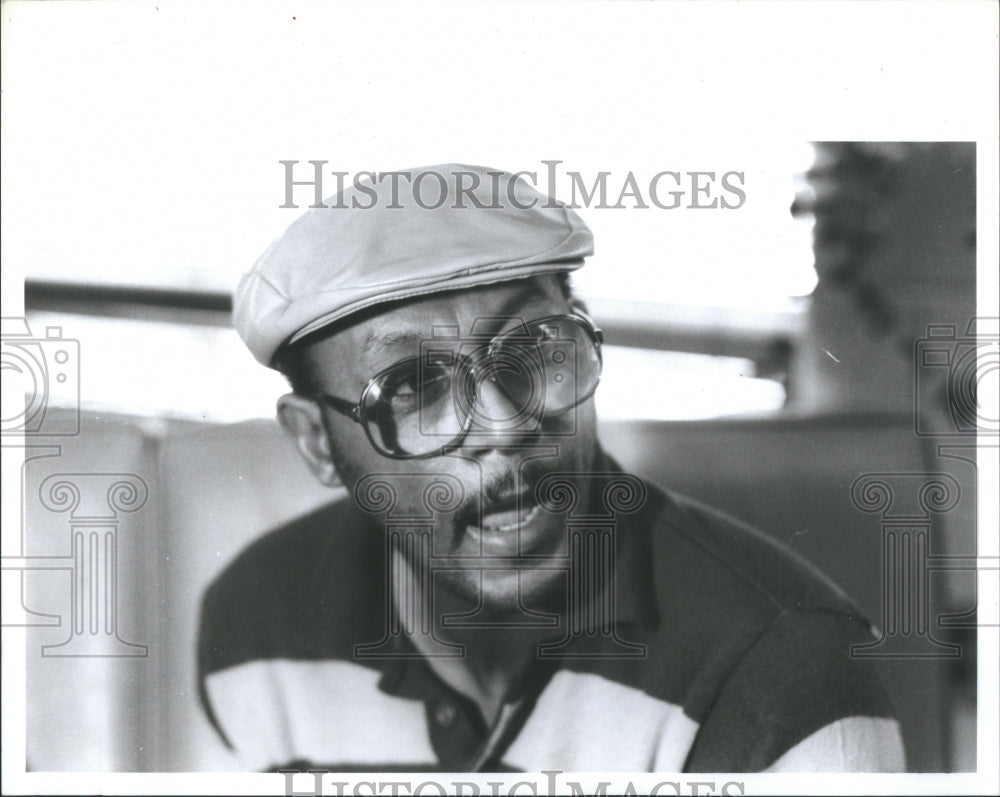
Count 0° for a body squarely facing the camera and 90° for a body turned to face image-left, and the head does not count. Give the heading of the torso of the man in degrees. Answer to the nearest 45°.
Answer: approximately 0°

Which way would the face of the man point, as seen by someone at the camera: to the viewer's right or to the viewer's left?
to the viewer's right
